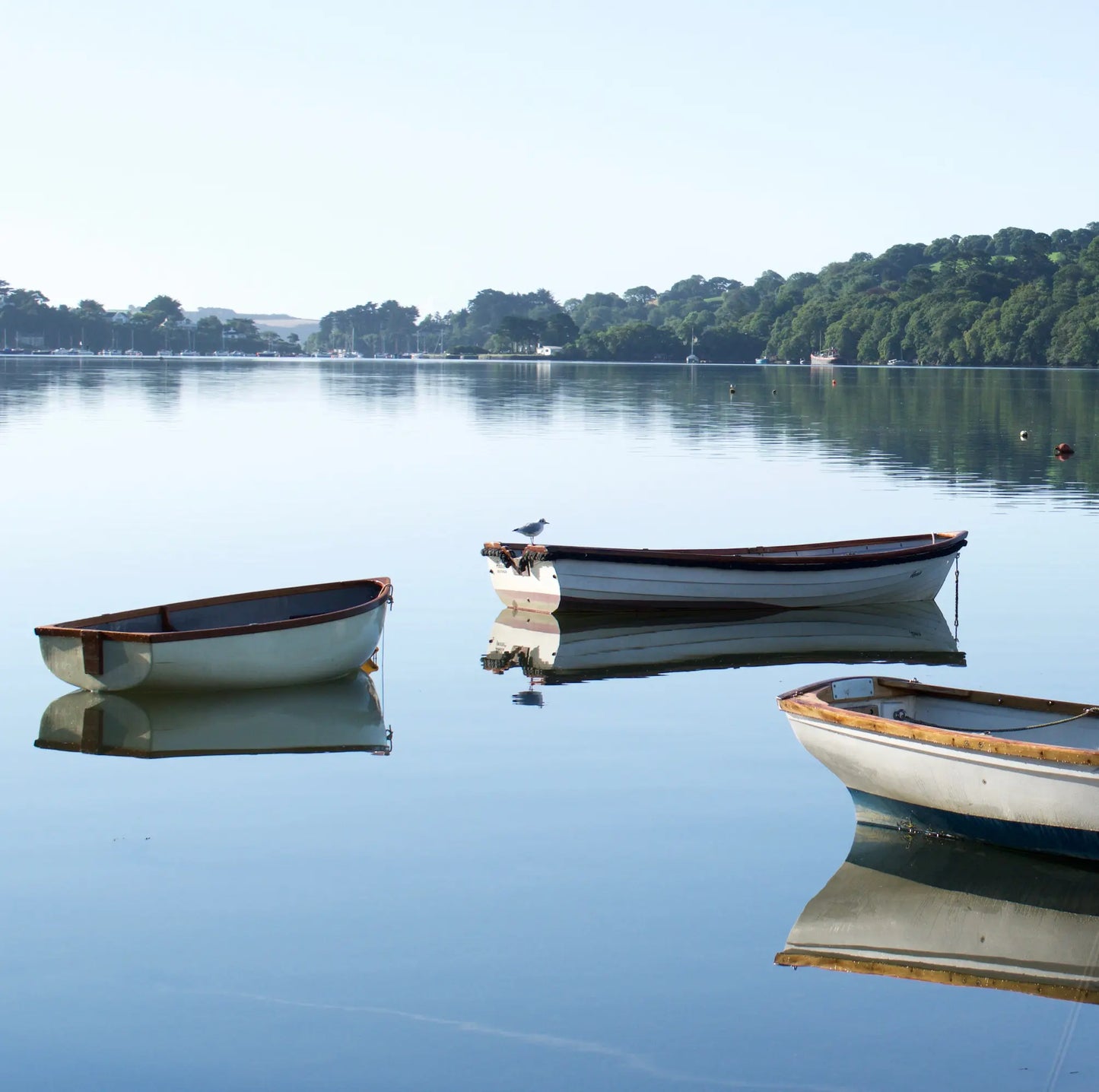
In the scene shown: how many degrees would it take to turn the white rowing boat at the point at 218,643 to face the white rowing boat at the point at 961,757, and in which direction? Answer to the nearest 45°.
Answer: approximately 90° to its right

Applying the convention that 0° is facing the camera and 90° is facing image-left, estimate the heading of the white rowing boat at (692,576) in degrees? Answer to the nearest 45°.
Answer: approximately 225°

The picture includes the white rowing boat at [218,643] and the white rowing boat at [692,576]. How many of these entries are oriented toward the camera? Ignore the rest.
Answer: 0

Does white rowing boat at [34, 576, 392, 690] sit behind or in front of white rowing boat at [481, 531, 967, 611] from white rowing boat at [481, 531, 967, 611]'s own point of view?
behind

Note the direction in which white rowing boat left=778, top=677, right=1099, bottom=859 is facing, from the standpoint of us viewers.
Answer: facing the viewer and to the right of the viewer

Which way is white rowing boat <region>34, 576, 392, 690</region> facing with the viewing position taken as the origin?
facing away from the viewer and to the right of the viewer

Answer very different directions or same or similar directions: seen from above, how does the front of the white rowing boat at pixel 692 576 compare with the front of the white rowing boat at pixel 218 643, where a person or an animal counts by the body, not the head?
same or similar directions

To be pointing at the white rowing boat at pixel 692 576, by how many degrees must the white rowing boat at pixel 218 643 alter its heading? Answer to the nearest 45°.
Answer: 0° — it already faces it

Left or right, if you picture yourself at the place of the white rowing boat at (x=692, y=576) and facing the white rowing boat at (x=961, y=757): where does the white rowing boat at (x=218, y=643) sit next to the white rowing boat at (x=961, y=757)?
right

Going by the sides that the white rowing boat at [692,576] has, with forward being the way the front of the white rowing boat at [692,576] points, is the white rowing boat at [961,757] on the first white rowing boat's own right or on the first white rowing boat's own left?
on the first white rowing boat's own right

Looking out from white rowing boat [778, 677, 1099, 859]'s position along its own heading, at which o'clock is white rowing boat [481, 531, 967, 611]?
white rowing boat [481, 531, 967, 611] is roughly at 7 o'clock from white rowing boat [778, 677, 1099, 859].
